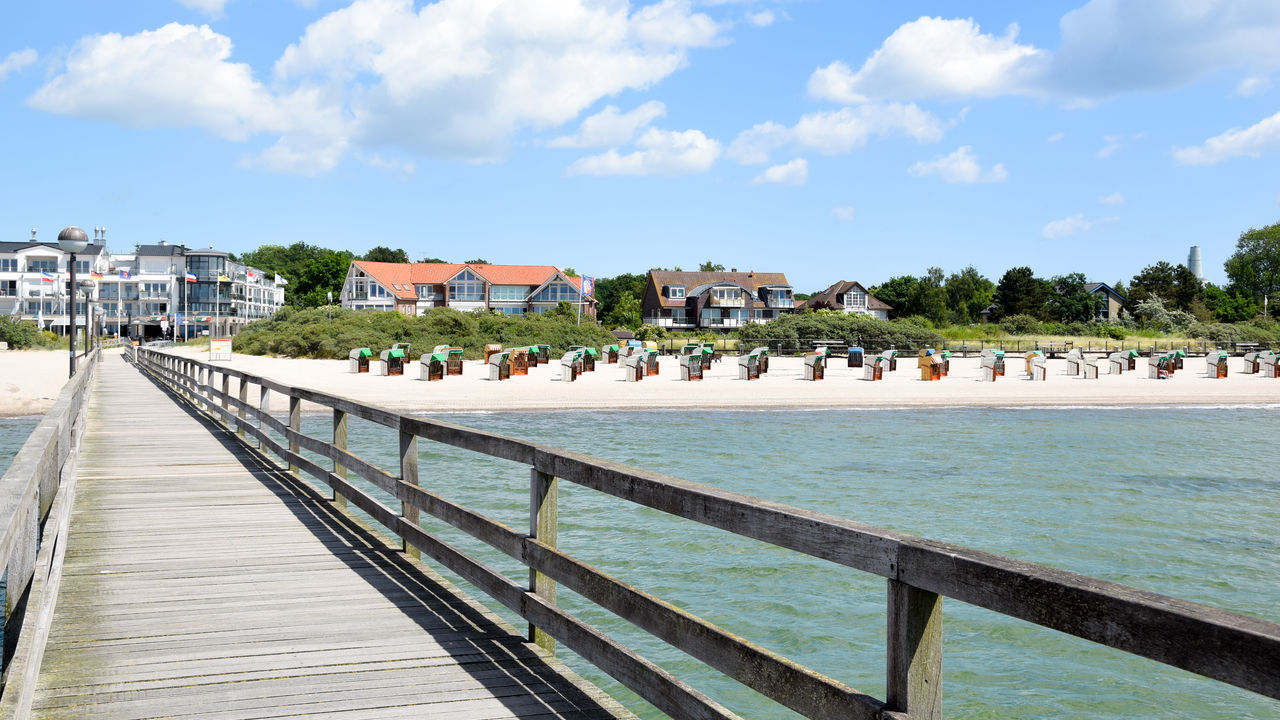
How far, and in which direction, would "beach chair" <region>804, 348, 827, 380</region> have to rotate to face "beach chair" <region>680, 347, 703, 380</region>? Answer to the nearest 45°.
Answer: approximately 135° to its right

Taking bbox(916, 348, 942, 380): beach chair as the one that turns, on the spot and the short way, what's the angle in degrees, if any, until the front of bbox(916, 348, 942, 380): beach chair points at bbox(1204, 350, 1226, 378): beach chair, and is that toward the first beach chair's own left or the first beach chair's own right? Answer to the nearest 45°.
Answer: approximately 90° to the first beach chair's own left

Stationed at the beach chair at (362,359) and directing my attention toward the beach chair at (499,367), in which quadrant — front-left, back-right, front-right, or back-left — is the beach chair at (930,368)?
front-left

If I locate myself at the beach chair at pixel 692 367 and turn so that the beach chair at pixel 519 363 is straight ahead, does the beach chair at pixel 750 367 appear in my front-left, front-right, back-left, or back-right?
back-right

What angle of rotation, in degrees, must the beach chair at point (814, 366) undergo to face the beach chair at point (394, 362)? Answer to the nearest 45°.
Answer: approximately 135° to its right

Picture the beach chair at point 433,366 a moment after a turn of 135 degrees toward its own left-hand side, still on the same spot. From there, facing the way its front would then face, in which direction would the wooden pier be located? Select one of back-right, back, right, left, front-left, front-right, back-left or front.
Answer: back

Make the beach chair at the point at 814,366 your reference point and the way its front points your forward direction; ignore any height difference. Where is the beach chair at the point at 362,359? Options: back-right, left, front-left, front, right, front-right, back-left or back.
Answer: back-right

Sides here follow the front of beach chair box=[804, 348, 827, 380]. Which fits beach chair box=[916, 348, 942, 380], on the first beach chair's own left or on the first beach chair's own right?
on the first beach chair's own left

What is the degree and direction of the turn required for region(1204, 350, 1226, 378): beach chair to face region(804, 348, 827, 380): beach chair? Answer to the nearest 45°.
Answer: approximately 90° to its right

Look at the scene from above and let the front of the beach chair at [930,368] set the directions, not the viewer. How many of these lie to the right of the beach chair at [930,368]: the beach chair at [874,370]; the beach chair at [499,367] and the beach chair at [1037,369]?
2

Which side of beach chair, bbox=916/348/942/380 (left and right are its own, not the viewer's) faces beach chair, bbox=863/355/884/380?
right

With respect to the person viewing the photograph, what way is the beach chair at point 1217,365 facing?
facing the viewer and to the right of the viewer

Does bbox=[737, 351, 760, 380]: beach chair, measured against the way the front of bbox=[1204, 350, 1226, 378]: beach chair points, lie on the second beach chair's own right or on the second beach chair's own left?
on the second beach chair's own right
